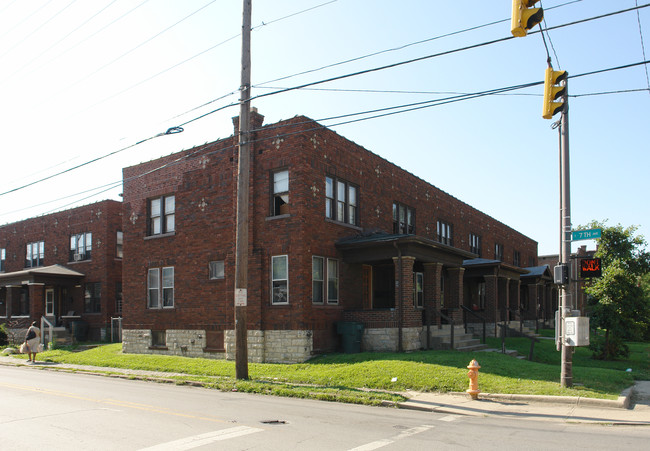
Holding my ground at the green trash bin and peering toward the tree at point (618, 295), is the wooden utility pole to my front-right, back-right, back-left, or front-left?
back-right

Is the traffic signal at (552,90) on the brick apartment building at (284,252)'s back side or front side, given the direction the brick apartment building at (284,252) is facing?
on the front side

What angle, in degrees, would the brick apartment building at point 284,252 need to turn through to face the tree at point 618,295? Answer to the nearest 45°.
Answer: approximately 45° to its left

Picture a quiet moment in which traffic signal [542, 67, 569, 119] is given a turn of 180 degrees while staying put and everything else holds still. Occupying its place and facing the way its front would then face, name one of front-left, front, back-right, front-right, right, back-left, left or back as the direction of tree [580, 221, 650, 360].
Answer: right

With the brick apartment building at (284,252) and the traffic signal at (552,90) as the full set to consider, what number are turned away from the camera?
0

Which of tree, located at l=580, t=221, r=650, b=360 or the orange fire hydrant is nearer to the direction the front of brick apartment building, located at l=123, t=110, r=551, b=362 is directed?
the orange fire hydrant

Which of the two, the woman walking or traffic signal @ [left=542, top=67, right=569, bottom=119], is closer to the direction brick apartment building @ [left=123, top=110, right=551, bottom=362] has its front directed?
the traffic signal

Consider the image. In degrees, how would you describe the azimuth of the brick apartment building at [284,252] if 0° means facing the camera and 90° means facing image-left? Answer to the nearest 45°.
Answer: approximately 315°
